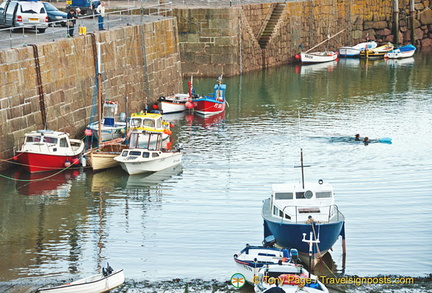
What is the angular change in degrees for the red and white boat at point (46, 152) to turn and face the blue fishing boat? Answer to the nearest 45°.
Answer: approximately 90° to its left

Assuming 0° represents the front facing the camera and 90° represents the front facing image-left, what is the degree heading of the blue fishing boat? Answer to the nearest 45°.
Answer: approximately 0°

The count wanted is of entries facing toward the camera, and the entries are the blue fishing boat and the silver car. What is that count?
1
